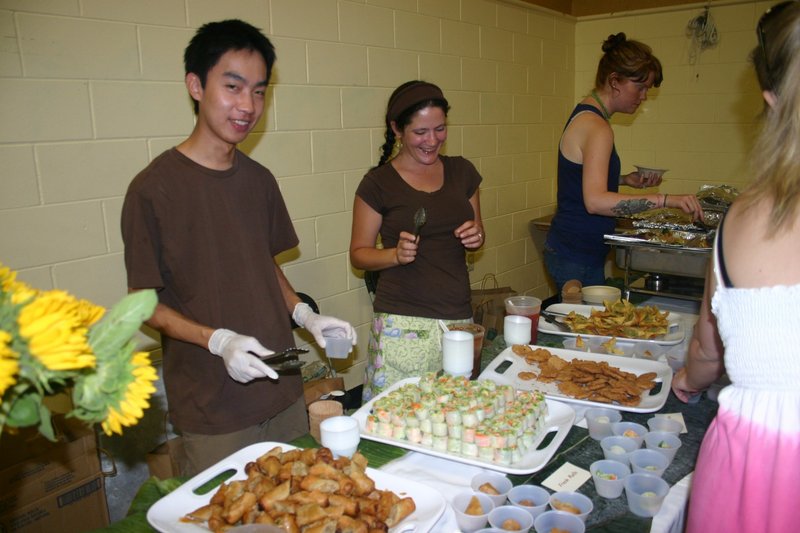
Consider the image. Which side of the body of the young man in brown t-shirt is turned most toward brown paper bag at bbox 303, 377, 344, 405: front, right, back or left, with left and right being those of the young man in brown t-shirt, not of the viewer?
left

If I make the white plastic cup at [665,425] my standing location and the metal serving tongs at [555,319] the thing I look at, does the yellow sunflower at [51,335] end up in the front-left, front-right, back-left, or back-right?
back-left

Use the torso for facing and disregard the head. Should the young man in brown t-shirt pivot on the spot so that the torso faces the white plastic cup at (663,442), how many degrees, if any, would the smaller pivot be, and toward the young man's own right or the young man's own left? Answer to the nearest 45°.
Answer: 0° — they already face it

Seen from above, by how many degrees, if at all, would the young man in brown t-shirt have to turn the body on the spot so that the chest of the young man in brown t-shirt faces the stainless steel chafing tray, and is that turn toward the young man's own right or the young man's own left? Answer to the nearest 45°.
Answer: approximately 45° to the young man's own left

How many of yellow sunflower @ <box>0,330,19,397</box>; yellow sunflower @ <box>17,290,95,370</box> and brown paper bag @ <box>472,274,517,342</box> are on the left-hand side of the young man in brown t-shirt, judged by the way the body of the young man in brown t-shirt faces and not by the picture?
1

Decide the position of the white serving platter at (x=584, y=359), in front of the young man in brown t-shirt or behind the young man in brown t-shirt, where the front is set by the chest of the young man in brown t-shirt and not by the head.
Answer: in front

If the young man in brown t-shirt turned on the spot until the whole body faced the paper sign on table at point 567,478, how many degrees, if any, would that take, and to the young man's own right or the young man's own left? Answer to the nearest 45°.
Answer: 0° — they already face it

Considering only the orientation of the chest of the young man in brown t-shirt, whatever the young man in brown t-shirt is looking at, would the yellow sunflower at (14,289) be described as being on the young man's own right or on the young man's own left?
on the young man's own right

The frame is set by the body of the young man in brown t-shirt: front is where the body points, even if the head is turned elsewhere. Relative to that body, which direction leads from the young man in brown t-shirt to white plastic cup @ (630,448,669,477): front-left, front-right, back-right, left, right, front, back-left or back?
front

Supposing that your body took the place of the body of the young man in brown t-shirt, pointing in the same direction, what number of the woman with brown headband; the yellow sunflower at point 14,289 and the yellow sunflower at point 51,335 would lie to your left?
1

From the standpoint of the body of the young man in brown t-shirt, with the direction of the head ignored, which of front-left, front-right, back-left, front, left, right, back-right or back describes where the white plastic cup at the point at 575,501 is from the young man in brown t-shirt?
front

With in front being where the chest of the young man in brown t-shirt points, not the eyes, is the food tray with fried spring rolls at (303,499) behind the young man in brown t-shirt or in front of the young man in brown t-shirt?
in front

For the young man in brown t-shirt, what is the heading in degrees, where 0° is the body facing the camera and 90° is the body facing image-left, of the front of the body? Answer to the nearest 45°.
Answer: approximately 315°
